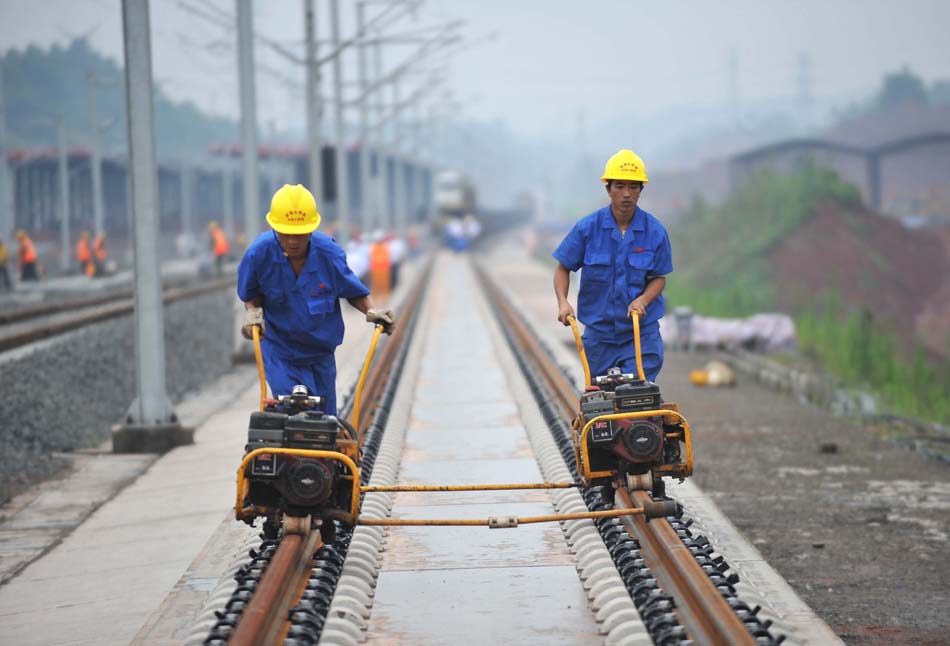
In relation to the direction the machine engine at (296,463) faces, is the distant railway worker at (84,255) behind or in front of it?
behind

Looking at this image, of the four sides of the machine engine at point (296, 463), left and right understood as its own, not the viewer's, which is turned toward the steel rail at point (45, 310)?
back

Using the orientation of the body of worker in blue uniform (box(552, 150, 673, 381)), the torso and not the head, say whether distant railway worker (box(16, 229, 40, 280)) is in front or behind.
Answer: behind

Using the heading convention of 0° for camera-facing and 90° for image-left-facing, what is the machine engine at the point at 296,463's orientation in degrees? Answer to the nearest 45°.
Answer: approximately 0°

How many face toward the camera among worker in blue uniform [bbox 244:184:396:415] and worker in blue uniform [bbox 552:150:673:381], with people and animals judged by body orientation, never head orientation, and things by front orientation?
2

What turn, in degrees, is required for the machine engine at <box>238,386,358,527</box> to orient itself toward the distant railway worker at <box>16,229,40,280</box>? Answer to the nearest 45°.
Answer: approximately 180°

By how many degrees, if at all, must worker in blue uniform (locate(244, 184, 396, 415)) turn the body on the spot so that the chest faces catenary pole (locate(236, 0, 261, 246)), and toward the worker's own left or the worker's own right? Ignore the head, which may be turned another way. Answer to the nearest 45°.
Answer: approximately 180°

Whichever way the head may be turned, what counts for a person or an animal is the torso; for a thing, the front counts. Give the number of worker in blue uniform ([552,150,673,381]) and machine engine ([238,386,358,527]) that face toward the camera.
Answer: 2

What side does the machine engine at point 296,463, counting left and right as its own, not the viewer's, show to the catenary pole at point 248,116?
back

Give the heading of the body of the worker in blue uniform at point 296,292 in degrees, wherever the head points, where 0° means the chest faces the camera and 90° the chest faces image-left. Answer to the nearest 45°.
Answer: approximately 0°
